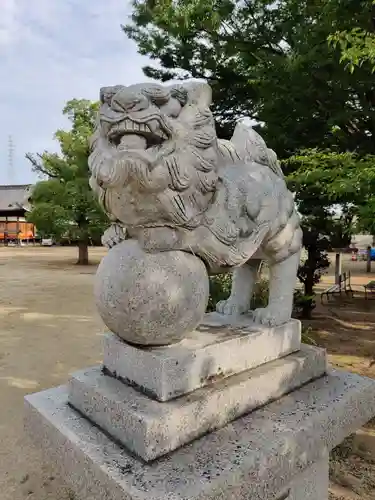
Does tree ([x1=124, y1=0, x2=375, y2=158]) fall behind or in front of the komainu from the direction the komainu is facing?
behind

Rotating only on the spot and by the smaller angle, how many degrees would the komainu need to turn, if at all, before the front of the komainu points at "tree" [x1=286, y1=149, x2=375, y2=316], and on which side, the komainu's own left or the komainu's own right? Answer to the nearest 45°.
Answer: approximately 180°

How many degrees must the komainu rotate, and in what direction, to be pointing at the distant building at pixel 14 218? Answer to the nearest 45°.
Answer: approximately 90° to its right

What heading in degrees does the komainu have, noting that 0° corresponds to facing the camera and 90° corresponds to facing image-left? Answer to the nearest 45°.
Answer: approximately 45°
